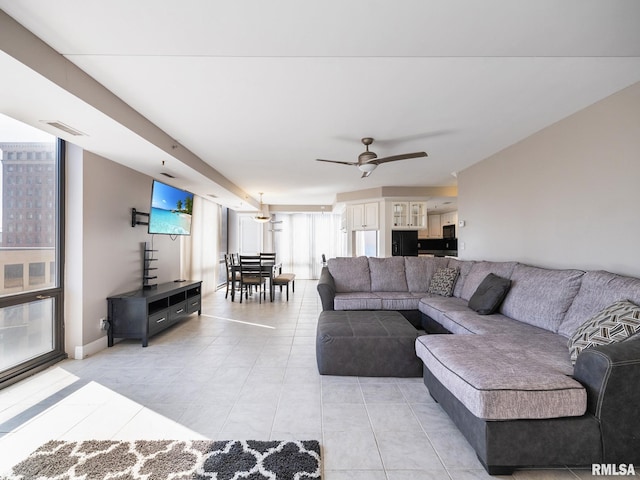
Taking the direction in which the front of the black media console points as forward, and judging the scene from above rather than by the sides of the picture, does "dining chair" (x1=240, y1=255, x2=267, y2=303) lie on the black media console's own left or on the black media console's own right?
on the black media console's own left

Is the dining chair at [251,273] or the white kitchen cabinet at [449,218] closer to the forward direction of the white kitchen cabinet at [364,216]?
the dining chair

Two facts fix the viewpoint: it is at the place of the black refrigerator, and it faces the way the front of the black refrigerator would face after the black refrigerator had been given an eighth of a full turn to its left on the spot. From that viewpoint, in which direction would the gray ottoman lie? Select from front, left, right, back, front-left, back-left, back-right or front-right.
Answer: front-right

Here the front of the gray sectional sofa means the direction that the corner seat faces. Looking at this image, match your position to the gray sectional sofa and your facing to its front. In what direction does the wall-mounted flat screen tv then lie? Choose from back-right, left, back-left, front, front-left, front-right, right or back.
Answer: front-right

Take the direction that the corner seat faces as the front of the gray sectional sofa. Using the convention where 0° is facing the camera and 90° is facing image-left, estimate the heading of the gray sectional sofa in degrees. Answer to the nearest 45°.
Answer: approximately 45°

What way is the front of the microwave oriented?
toward the camera

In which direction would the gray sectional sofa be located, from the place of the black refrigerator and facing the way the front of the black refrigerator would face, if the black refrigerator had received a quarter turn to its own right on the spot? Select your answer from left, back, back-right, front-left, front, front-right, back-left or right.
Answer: left

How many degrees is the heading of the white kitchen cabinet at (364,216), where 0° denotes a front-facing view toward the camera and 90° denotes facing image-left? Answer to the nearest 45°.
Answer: approximately 0°

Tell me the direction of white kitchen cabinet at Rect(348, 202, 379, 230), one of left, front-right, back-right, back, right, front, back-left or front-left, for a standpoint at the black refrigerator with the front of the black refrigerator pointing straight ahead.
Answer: right

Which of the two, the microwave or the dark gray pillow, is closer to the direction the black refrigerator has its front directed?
the dark gray pillow

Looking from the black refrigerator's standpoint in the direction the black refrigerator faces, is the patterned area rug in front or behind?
in front

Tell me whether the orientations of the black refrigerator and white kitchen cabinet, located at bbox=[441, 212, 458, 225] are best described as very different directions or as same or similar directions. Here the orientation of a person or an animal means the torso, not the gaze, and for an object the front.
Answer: same or similar directions

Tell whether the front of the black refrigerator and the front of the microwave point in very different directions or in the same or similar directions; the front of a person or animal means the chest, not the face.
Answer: same or similar directions

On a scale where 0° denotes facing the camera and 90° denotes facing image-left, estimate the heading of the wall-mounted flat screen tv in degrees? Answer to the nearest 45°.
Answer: approximately 315°

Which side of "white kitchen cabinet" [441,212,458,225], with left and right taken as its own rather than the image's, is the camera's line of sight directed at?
front

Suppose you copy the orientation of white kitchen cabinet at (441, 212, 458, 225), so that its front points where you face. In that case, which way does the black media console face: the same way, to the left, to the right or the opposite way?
to the left

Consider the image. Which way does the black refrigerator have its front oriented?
toward the camera

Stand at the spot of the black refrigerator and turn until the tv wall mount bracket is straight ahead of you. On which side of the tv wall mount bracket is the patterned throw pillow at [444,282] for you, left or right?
left

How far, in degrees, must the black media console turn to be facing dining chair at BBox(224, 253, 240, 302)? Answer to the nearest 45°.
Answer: approximately 90° to its left
